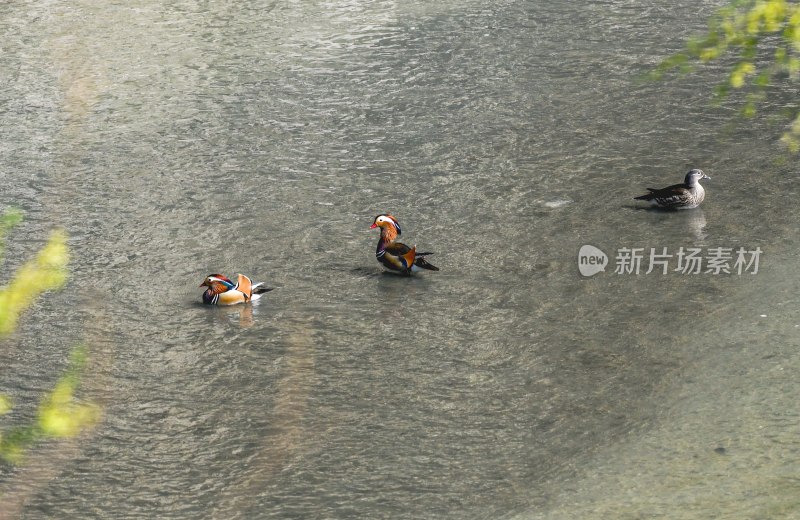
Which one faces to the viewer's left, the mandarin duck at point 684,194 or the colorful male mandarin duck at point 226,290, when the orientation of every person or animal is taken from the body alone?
the colorful male mandarin duck

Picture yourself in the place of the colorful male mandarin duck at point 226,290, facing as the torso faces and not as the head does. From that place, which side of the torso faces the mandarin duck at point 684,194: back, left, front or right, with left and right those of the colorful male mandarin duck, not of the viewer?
back

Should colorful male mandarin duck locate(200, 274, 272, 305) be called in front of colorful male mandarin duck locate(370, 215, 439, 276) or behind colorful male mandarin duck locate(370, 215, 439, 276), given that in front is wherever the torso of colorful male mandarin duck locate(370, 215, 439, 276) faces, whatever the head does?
in front

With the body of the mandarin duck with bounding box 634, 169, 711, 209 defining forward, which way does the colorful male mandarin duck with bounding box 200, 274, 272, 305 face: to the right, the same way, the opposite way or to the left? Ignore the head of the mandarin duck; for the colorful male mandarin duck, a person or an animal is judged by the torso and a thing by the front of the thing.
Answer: the opposite way

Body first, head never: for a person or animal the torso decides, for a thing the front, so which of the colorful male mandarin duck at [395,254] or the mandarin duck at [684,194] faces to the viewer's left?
the colorful male mandarin duck

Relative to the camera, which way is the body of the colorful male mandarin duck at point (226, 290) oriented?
to the viewer's left

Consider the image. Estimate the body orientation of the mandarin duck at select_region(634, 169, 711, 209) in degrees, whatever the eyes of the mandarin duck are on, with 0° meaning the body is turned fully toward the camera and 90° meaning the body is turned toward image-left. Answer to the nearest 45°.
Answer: approximately 270°

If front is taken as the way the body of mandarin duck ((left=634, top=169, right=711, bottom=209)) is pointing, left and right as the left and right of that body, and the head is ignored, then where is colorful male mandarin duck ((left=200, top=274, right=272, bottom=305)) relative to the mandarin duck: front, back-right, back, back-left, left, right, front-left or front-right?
back-right

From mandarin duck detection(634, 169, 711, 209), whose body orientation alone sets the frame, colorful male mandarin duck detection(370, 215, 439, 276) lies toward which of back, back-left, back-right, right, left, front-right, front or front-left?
back-right
